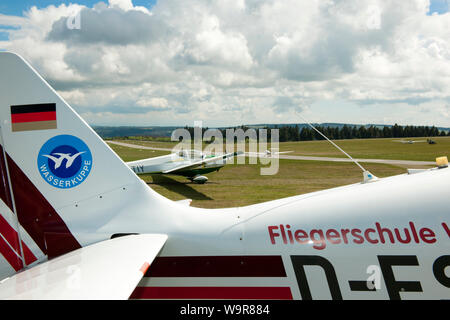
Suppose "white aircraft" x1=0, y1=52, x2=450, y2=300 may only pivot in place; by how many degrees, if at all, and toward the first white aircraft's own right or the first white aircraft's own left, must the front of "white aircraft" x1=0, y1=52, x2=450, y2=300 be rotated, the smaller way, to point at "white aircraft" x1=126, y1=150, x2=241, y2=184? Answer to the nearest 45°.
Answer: approximately 90° to the first white aircraft's own left

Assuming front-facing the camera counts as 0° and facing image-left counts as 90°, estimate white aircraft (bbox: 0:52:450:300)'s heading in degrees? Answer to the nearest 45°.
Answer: approximately 270°
